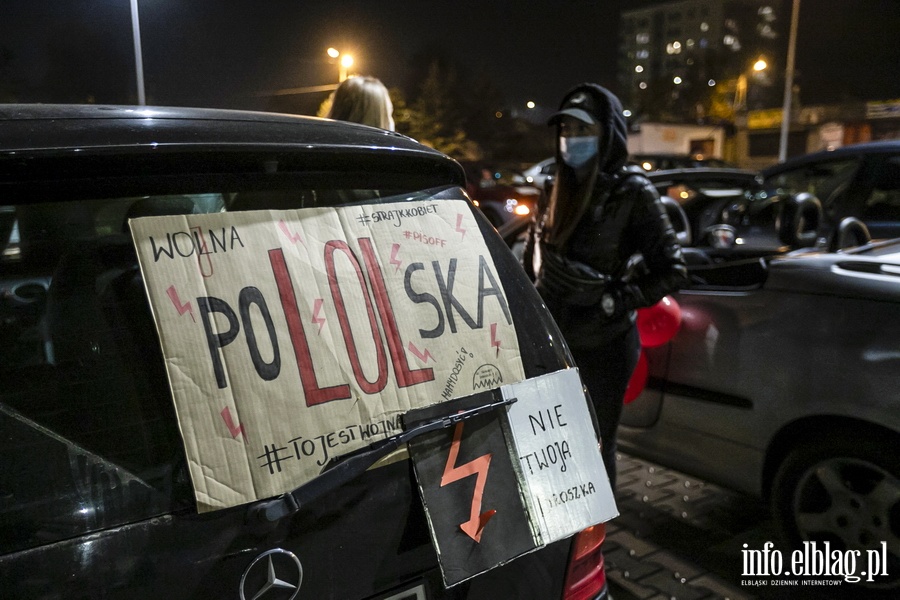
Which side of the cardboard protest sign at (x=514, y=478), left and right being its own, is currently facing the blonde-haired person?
back

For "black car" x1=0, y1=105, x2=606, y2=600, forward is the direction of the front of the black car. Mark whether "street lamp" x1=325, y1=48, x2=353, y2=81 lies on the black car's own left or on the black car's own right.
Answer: on the black car's own right

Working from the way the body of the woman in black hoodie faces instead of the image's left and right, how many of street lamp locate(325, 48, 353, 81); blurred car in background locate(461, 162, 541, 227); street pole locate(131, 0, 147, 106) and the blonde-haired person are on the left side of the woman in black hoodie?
0

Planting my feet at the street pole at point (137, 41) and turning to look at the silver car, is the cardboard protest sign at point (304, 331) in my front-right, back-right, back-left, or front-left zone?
front-right

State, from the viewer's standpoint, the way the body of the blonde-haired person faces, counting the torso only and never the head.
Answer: away from the camera

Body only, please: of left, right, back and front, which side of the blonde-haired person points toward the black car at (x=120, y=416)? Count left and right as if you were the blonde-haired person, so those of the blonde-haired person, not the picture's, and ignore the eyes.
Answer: back

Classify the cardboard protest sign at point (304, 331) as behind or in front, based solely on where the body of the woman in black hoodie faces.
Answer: in front

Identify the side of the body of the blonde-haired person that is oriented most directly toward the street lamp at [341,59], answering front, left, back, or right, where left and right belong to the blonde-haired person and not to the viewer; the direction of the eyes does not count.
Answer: front

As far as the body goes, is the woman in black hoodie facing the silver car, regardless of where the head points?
no

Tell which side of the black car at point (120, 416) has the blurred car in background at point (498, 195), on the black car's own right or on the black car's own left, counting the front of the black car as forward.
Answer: on the black car's own right

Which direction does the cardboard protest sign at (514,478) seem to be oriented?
toward the camera

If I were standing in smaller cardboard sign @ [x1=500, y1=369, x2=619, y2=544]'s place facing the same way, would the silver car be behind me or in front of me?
behind

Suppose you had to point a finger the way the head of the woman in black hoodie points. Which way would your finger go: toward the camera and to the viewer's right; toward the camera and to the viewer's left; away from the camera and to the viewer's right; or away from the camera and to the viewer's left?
toward the camera and to the viewer's left

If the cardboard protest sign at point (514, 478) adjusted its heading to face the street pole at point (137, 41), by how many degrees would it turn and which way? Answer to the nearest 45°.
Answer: approximately 135° to its right

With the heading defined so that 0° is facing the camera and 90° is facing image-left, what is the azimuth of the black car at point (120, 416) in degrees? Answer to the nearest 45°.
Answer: approximately 135°

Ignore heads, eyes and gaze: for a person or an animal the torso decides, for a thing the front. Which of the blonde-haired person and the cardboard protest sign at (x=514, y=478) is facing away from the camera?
the blonde-haired person

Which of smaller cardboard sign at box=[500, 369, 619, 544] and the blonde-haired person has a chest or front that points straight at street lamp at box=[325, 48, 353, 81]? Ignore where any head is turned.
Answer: the blonde-haired person

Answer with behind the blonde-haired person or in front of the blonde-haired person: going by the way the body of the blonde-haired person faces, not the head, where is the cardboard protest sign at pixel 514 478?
behind

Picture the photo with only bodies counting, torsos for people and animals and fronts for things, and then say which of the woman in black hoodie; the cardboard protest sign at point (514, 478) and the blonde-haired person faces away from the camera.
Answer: the blonde-haired person

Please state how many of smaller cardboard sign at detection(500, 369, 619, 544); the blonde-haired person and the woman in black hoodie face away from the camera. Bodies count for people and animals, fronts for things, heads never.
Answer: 1
